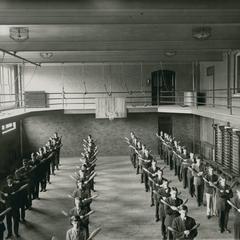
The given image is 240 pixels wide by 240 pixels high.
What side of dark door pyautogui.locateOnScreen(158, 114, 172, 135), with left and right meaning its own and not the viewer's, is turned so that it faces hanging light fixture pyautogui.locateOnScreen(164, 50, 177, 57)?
front

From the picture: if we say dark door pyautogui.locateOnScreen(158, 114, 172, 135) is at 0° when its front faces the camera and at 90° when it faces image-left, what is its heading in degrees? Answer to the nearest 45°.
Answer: approximately 0°

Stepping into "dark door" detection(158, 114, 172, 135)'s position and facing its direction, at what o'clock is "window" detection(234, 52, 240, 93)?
The window is roughly at 11 o'clock from the dark door.

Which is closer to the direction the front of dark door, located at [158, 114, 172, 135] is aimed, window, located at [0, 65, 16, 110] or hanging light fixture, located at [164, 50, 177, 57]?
the hanging light fixture

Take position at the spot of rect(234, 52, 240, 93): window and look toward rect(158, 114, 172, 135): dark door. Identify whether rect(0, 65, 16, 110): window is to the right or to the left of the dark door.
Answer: left

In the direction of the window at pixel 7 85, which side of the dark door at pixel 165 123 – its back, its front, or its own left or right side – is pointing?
right
